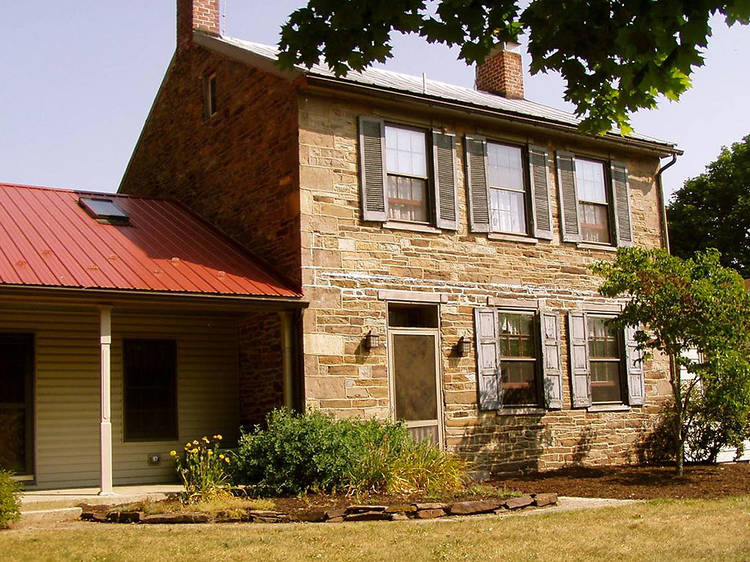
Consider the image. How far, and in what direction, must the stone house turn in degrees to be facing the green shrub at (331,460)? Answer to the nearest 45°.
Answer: approximately 90° to its right

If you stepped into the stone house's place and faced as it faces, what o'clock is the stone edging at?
The stone edging is roughly at 2 o'clock from the stone house.

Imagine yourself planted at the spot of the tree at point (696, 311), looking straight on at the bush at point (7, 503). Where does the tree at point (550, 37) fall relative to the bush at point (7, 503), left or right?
left

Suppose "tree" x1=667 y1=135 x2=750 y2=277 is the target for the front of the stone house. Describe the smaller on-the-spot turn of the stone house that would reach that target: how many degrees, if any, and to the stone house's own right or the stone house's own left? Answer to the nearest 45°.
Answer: approximately 90° to the stone house's own left

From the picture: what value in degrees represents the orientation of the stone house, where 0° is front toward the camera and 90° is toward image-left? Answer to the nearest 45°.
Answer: approximately 315°

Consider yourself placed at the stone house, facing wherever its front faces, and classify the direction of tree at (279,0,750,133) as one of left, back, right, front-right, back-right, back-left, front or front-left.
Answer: front-right

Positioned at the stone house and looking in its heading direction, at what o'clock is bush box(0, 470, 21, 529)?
The bush is roughly at 3 o'clock from the stone house.
